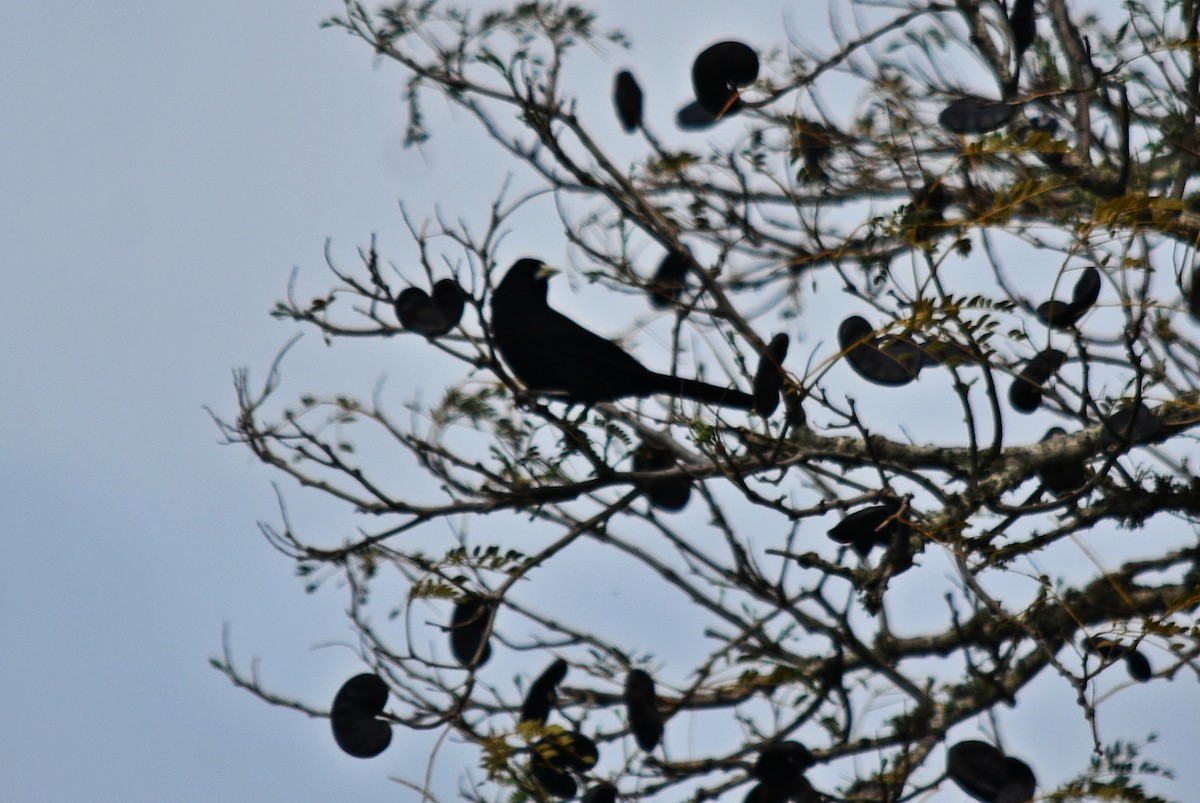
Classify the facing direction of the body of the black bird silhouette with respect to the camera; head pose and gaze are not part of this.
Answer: to the viewer's left
